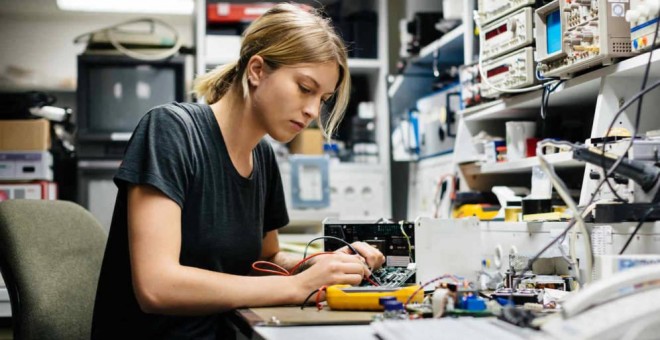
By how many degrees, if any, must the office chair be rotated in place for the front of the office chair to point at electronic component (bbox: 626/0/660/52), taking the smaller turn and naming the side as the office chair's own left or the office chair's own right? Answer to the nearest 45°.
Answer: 0° — it already faces it

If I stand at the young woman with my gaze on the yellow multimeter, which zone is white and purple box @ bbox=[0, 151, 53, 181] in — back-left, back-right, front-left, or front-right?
back-left

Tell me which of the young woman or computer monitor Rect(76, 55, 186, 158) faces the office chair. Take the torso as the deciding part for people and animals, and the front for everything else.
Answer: the computer monitor

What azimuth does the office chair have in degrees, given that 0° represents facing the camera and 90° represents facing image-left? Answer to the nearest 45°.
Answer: approximately 315°

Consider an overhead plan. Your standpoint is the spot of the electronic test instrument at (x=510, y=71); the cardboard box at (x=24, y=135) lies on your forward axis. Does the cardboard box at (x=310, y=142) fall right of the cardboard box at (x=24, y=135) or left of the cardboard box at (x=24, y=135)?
right

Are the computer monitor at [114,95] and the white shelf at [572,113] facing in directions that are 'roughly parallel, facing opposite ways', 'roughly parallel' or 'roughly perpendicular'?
roughly perpendicular

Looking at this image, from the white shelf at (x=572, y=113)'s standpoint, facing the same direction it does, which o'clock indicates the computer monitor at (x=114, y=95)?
The computer monitor is roughly at 2 o'clock from the white shelf.
